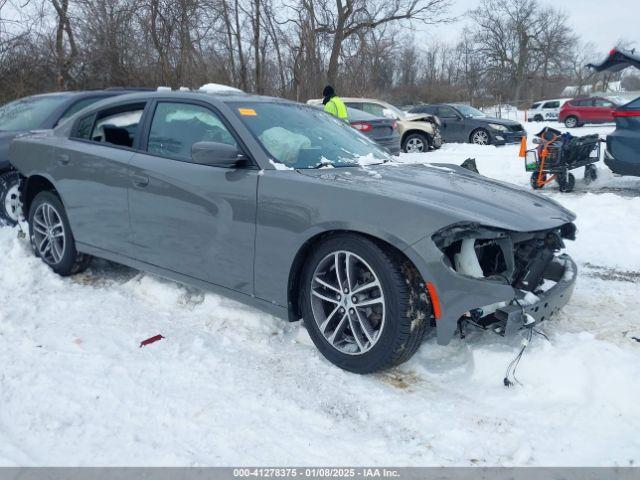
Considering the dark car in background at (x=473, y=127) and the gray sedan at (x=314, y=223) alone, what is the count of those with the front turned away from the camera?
0

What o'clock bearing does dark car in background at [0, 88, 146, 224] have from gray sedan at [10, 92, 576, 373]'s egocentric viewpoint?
The dark car in background is roughly at 6 o'clock from the gray sedan.

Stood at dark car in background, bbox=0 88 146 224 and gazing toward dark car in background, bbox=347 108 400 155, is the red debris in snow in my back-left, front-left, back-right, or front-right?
back-right

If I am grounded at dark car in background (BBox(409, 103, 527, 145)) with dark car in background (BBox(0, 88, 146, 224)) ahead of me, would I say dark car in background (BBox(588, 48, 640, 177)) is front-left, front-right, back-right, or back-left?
front-left

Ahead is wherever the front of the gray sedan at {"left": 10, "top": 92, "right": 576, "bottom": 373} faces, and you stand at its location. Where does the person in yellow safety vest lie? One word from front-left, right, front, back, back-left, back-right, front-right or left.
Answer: back-left

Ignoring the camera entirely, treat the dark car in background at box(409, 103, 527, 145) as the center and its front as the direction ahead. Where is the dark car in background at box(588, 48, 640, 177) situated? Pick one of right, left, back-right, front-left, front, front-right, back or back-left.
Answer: front-right

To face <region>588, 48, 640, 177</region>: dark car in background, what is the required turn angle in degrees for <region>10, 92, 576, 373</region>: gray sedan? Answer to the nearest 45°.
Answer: approximately 90° to its left

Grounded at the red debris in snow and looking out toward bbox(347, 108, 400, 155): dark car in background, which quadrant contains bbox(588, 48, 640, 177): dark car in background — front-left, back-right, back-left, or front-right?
front-right

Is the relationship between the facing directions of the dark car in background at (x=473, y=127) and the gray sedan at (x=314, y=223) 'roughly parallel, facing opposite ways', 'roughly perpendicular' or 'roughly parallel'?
roughly parallel

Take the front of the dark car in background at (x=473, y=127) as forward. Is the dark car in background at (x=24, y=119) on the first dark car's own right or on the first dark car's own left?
on the first dark car's own right

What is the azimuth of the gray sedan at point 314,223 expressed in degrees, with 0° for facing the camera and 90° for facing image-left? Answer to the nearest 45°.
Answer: approximately 315°

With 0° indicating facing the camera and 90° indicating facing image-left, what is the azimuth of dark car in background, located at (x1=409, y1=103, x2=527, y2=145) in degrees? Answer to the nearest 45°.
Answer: approximately 315°
